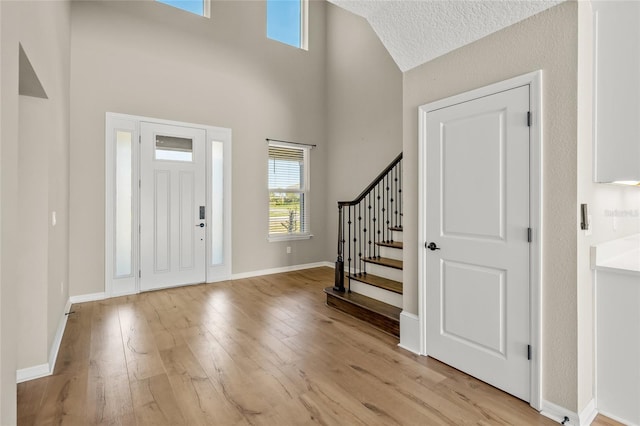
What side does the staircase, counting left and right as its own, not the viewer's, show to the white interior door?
left

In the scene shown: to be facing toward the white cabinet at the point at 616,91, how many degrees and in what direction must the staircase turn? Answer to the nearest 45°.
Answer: approximately 90° to its left

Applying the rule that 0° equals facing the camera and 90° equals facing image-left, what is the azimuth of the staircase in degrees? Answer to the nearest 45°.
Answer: approximately 45°

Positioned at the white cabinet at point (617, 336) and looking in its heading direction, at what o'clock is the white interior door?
The white interior door is roughly at 4 o'clock from the white cabinet.

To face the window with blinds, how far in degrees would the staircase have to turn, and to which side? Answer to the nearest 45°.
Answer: approximately 90° to its right

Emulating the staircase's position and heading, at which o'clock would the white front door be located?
The white front door is roughly at 2 o'clock from the staircase.
